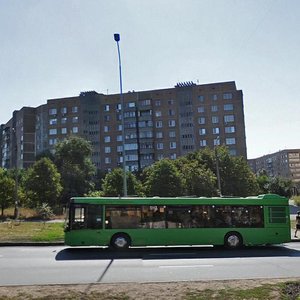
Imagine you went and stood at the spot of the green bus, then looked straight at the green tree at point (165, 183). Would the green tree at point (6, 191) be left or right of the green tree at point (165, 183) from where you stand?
left

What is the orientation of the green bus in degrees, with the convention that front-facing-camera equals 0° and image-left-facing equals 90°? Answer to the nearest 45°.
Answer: approximately 90°
